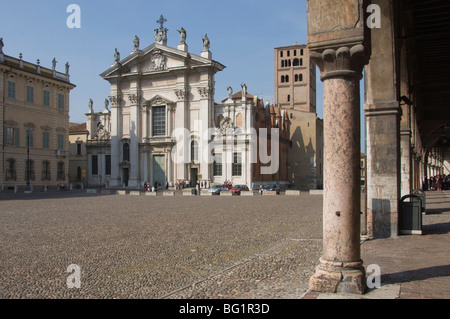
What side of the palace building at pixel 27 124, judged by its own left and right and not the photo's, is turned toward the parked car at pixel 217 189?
front

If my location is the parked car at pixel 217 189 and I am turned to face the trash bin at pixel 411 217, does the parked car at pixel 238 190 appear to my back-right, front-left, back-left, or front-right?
front-left

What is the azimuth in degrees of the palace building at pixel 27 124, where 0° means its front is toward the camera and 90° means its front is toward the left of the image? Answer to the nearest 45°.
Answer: approximately 315°

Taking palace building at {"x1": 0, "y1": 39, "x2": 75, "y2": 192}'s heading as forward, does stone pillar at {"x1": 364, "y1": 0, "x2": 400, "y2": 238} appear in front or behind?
in front

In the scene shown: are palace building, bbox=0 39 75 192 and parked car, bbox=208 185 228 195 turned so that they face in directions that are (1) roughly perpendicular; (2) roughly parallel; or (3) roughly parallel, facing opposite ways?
roughly perpendicular

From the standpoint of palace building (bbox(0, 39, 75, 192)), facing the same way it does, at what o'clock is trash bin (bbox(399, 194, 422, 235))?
The trash bin is roughly at 1 o'clock from the palace building.

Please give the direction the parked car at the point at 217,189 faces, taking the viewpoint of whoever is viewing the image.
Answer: facing the viewer and to the left of the viewer
